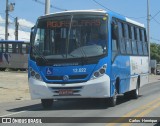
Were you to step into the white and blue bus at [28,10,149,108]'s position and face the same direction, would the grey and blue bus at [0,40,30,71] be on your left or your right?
on your right

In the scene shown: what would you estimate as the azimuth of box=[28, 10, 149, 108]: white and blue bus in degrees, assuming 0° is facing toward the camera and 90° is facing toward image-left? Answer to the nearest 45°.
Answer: approximately 45°
